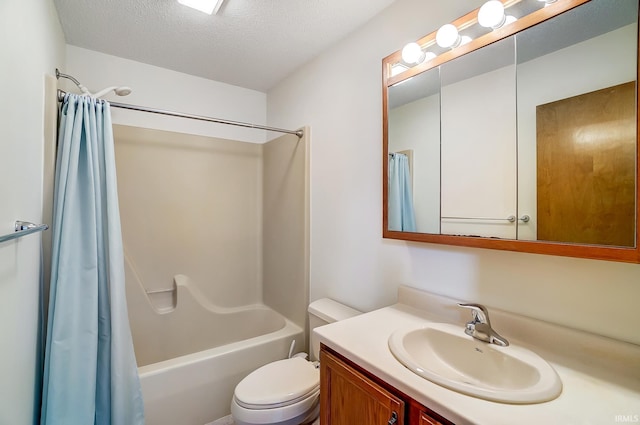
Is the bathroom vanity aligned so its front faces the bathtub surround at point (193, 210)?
no

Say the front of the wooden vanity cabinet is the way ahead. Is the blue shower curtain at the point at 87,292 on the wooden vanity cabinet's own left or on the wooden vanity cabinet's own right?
on the wooden vanity cabinet's own right

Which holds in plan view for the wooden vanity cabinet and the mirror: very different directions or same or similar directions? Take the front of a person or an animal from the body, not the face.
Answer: same or similar directions

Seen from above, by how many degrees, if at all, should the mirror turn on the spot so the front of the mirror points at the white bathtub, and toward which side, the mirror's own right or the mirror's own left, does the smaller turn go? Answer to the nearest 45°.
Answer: approximately 45° to the mirror's own right

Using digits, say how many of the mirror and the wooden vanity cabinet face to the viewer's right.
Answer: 0

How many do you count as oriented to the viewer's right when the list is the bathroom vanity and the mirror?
0

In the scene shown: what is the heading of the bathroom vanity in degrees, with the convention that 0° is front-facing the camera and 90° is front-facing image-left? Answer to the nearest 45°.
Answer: approximately 45°

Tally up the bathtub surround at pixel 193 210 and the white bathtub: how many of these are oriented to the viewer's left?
0

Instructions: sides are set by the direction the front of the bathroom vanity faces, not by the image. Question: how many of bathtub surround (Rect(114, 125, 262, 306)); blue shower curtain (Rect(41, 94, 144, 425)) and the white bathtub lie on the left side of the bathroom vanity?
0

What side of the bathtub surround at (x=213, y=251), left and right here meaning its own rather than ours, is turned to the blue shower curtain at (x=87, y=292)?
right

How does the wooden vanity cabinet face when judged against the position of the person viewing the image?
facing the viewer and to the left of the viewer

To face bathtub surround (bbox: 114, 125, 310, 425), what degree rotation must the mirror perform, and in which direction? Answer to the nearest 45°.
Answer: approximately 45° to its right

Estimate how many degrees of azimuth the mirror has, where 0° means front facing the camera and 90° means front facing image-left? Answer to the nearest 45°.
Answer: approximately 45°
